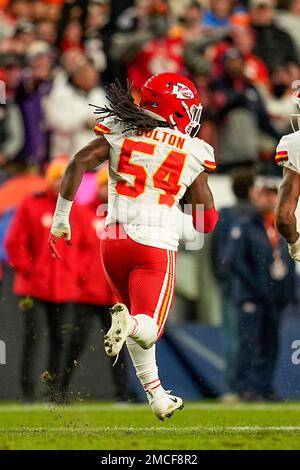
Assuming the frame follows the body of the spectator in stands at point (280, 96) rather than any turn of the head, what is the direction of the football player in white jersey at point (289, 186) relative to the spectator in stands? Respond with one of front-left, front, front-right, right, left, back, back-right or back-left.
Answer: front

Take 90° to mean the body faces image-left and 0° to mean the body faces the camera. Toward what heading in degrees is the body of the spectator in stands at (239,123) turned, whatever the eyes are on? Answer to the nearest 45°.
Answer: approximately 0°

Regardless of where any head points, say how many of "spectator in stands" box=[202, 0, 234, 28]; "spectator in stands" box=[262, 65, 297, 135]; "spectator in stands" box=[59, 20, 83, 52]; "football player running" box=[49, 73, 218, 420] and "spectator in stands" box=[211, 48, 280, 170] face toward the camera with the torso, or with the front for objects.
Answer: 4

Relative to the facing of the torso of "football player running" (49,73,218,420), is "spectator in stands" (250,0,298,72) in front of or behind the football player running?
in front

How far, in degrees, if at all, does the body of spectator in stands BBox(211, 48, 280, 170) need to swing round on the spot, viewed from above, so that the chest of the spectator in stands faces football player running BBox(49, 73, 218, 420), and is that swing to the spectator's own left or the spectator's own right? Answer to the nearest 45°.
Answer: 0° — they already face them

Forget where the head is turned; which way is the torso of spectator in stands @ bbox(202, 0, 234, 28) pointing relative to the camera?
toward the camera

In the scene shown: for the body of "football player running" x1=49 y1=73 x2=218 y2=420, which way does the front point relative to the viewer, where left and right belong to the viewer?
facing away from the viewer and to the right of the viewer

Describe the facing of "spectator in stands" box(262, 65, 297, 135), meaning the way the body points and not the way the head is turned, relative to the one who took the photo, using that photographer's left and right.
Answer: facing the viewer
